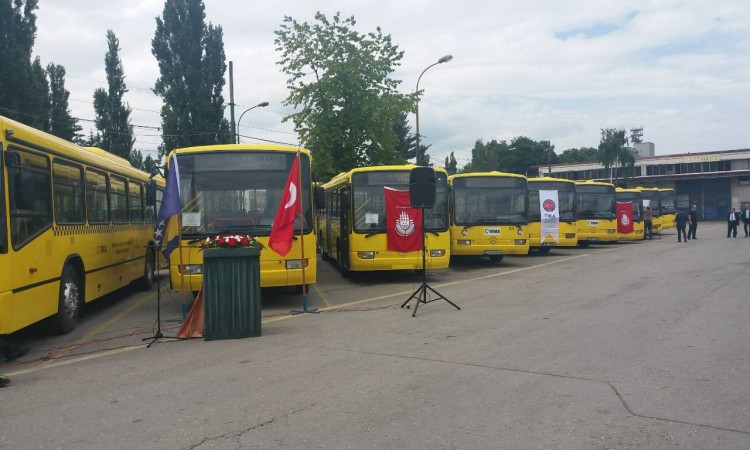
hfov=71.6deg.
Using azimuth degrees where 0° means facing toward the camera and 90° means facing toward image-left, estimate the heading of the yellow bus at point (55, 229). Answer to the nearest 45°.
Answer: approximately 45°

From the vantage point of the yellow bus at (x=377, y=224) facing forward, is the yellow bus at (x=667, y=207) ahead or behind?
behind

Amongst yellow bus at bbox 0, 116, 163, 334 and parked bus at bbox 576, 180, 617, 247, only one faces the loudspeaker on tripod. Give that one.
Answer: the parked bus

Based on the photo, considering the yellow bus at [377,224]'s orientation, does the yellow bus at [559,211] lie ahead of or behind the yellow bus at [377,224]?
behind

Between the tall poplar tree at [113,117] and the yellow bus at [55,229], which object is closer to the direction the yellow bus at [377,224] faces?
the yellow bus

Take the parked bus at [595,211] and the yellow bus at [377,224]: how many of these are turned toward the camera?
2

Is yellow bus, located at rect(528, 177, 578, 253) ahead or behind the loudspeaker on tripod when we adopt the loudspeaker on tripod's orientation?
behind
